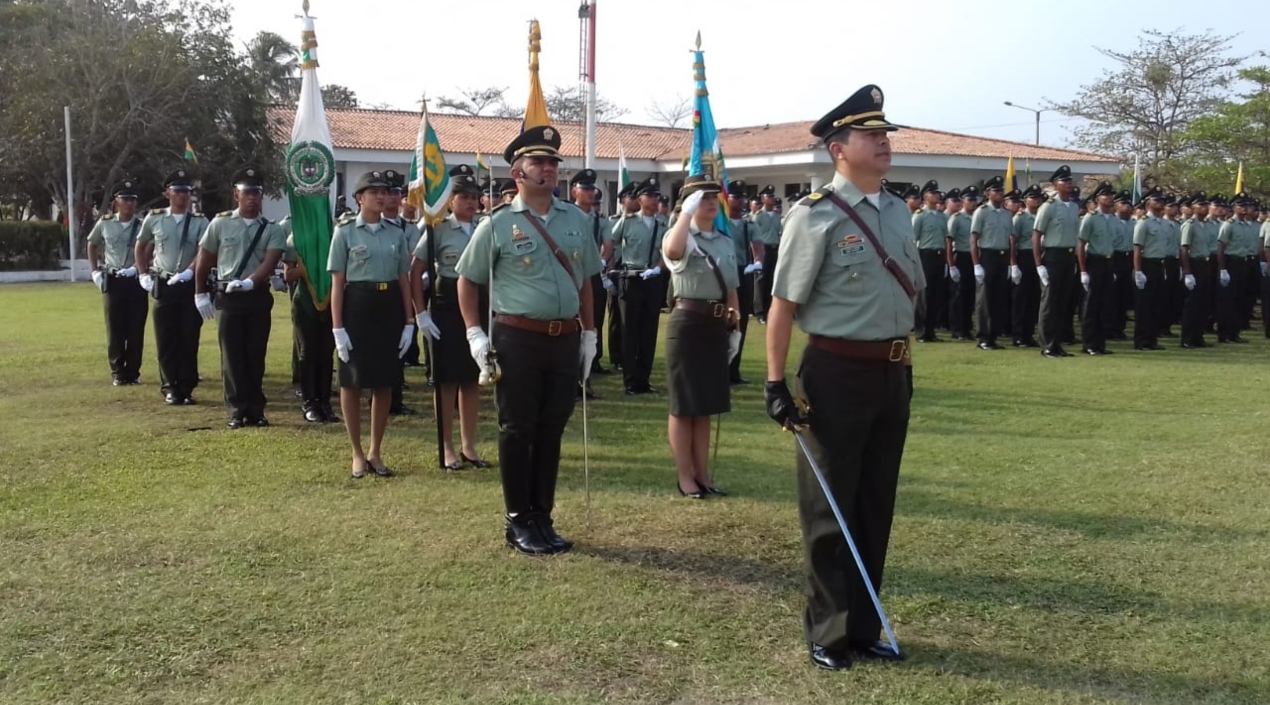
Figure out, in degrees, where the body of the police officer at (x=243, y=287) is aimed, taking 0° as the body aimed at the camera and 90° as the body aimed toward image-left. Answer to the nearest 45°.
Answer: approximately 0°

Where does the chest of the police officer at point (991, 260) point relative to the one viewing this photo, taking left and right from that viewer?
facing the viewer and to the right of the viewer

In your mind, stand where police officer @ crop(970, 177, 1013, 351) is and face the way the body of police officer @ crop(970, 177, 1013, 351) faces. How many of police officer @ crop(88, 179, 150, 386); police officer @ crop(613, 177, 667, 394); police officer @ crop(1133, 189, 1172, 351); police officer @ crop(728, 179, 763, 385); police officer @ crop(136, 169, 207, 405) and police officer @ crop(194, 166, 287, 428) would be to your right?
5

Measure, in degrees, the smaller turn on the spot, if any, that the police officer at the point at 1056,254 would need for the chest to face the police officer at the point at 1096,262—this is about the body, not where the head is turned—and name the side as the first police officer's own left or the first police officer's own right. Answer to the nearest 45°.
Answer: approximately 90° to the first police officer's own left

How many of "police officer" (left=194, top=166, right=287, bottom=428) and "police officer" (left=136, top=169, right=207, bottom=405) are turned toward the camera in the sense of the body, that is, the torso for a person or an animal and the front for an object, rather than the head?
2

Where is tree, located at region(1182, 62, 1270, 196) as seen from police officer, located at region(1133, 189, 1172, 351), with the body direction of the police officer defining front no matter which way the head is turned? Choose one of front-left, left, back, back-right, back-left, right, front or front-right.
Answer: back-left

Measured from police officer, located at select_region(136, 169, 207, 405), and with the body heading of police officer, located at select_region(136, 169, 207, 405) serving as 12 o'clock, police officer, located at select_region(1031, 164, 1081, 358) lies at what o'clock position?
police officer, located at select_region(1031, 164, 1081, 358) is roughly at 9 o'clock from police officer, located at select_region(136, 169, 207, 405).

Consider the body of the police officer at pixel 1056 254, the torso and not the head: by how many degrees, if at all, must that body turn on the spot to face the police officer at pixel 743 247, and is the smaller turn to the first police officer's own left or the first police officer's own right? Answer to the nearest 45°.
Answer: approximately 90° to the first police officer's own right
